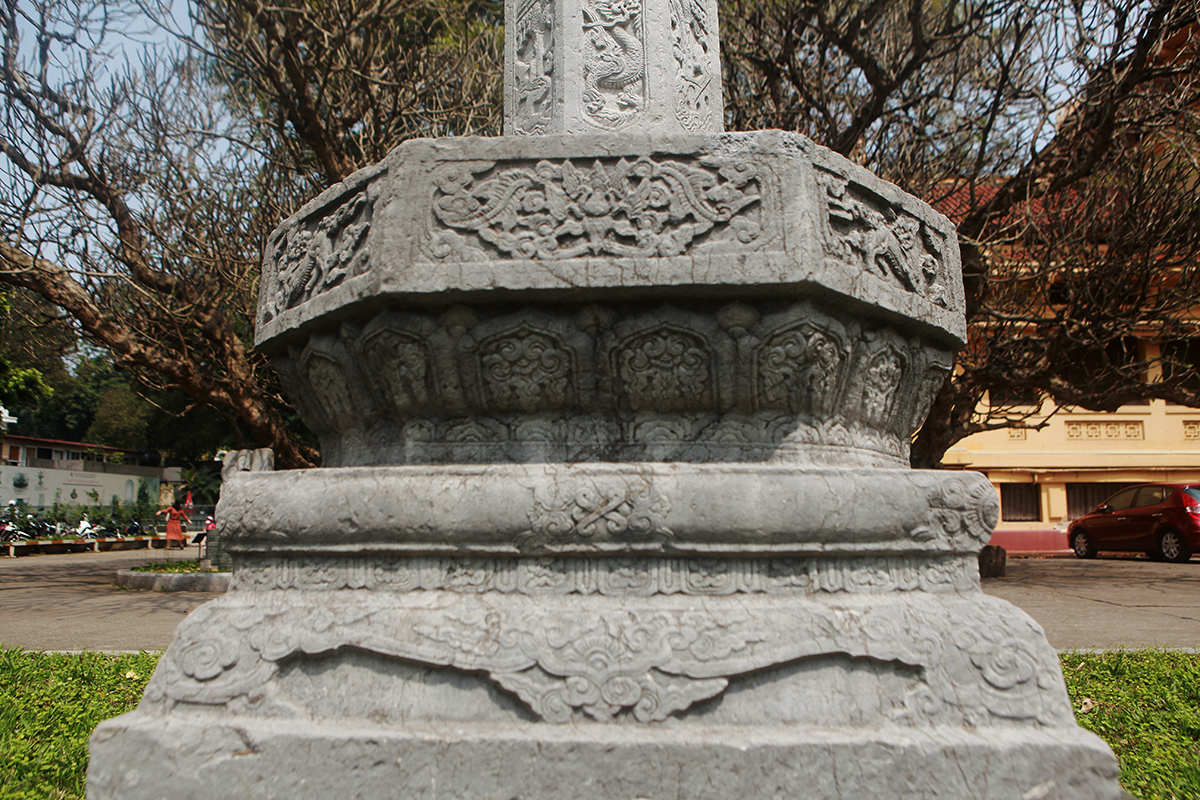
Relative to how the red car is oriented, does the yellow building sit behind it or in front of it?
in front

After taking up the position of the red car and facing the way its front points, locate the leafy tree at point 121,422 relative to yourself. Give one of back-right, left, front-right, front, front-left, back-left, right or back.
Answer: front-left

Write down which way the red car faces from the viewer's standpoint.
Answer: facing away from the viewer and to the left of the viewer
